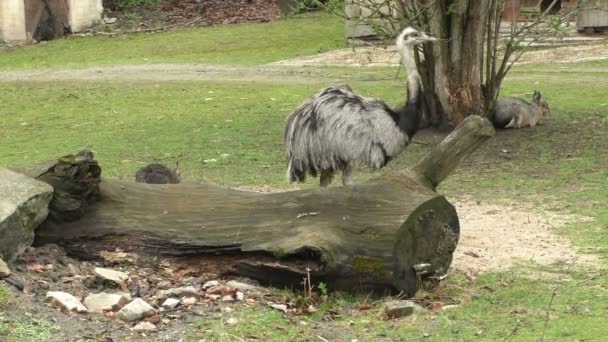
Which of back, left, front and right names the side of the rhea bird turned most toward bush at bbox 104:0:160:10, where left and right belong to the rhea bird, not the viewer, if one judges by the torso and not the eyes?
left

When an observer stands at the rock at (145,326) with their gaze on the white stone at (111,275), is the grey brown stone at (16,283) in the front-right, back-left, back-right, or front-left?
front-left

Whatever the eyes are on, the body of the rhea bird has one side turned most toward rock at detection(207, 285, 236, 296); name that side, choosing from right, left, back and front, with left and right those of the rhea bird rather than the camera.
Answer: right

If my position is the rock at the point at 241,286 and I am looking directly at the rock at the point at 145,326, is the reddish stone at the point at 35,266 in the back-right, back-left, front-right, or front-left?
front-right

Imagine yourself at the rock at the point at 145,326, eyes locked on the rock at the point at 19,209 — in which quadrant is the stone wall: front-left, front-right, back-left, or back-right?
front-right

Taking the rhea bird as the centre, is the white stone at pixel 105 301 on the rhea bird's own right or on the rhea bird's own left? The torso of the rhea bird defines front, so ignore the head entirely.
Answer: on the rhea bird's own right

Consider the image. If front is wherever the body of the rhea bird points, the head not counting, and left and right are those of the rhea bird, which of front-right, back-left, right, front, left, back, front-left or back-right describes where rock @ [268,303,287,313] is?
right

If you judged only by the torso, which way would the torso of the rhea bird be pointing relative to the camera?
to the viewer's right

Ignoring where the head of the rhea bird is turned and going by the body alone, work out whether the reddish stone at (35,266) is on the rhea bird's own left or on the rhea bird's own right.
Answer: on the rhea bird's own right

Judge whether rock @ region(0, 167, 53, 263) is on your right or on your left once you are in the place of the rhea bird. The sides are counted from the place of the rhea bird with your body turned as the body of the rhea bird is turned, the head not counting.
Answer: on your right

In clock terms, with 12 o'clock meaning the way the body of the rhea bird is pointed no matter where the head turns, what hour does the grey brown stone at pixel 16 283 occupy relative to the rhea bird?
The grey brown stone is roughly at 4 o'clock from the rhea bird.

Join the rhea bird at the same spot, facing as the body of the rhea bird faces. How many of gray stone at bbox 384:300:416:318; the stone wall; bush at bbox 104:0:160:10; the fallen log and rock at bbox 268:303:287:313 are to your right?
3

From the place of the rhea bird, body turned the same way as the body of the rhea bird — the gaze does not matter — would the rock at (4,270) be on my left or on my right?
on my right

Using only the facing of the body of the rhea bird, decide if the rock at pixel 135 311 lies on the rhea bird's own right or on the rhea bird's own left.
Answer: on the rhea bird's own right

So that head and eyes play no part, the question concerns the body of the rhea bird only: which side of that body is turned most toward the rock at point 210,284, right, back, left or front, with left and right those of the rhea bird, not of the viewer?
right
